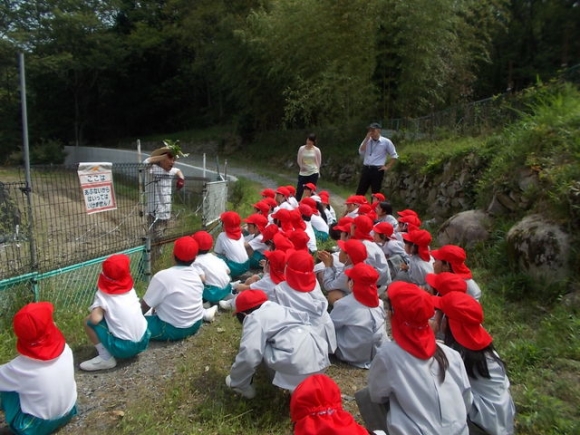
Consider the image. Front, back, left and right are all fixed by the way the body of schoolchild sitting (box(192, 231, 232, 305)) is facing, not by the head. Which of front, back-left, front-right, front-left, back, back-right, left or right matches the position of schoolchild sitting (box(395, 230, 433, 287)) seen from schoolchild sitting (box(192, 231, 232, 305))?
back-right

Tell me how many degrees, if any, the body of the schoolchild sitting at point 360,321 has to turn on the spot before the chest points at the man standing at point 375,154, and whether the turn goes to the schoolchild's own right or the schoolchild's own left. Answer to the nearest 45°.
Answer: approximately 45° to the schoolchild's own right

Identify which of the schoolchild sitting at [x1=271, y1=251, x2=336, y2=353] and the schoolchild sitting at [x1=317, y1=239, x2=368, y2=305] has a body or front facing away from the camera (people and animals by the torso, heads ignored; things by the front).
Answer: the schoolchild sitting at [x1=271, y1=251, x2=336, y2=353]

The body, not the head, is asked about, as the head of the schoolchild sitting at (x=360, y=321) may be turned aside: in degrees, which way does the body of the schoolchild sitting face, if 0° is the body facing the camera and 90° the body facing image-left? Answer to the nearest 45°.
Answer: approximately 135°

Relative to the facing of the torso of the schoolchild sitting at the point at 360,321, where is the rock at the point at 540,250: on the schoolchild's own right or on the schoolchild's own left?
on the schoolchild's own right

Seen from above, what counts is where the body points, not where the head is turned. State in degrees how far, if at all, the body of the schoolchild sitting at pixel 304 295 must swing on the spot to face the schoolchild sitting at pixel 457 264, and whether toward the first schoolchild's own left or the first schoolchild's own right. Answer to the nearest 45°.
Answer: approximately 45° to the first schoolchild's own right

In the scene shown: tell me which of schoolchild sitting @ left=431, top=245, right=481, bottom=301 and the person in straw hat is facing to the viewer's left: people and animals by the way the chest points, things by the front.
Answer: the schoolchild sitting

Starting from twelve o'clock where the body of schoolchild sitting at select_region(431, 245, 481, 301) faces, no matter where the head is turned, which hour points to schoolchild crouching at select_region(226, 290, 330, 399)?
schoolchild crouching at select_region(226, 290, 330, 399) is roughly at 10 o'clock from schoolchild sitting at select_region(431, 245, 481, 301).

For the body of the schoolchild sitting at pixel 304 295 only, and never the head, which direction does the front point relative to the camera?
away from the camera

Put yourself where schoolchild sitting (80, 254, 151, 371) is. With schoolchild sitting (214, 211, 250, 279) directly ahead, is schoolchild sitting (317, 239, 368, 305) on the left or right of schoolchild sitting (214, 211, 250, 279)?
right
